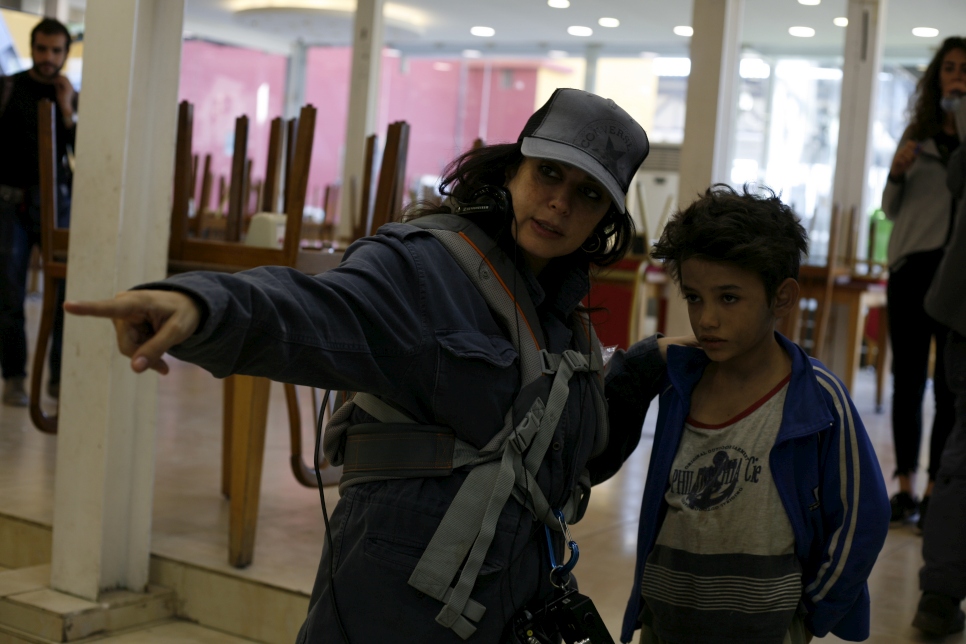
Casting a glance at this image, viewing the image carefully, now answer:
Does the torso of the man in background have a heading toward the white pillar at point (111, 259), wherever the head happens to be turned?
yes

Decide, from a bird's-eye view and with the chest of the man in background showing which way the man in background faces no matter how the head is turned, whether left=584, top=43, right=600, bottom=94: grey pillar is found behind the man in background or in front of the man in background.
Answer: behind

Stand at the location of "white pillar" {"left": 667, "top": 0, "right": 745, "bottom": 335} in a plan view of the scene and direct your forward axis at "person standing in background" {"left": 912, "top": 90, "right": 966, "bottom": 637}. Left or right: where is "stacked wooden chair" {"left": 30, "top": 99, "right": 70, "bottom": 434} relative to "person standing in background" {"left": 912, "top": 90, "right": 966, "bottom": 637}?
right

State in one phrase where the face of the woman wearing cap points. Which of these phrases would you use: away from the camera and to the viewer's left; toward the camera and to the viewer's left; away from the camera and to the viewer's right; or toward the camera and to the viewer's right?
toward the camera and to the viewer's left

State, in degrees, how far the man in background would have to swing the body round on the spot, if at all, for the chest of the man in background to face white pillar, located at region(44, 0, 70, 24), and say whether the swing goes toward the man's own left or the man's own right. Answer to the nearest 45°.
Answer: approximately 180°

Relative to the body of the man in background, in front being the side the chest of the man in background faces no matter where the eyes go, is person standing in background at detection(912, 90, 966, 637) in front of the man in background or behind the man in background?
in front

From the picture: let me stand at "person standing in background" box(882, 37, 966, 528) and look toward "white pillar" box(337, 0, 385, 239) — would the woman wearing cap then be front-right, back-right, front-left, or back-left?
back-left

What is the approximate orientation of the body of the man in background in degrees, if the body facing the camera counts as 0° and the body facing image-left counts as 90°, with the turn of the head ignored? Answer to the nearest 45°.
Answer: approximately 0°
